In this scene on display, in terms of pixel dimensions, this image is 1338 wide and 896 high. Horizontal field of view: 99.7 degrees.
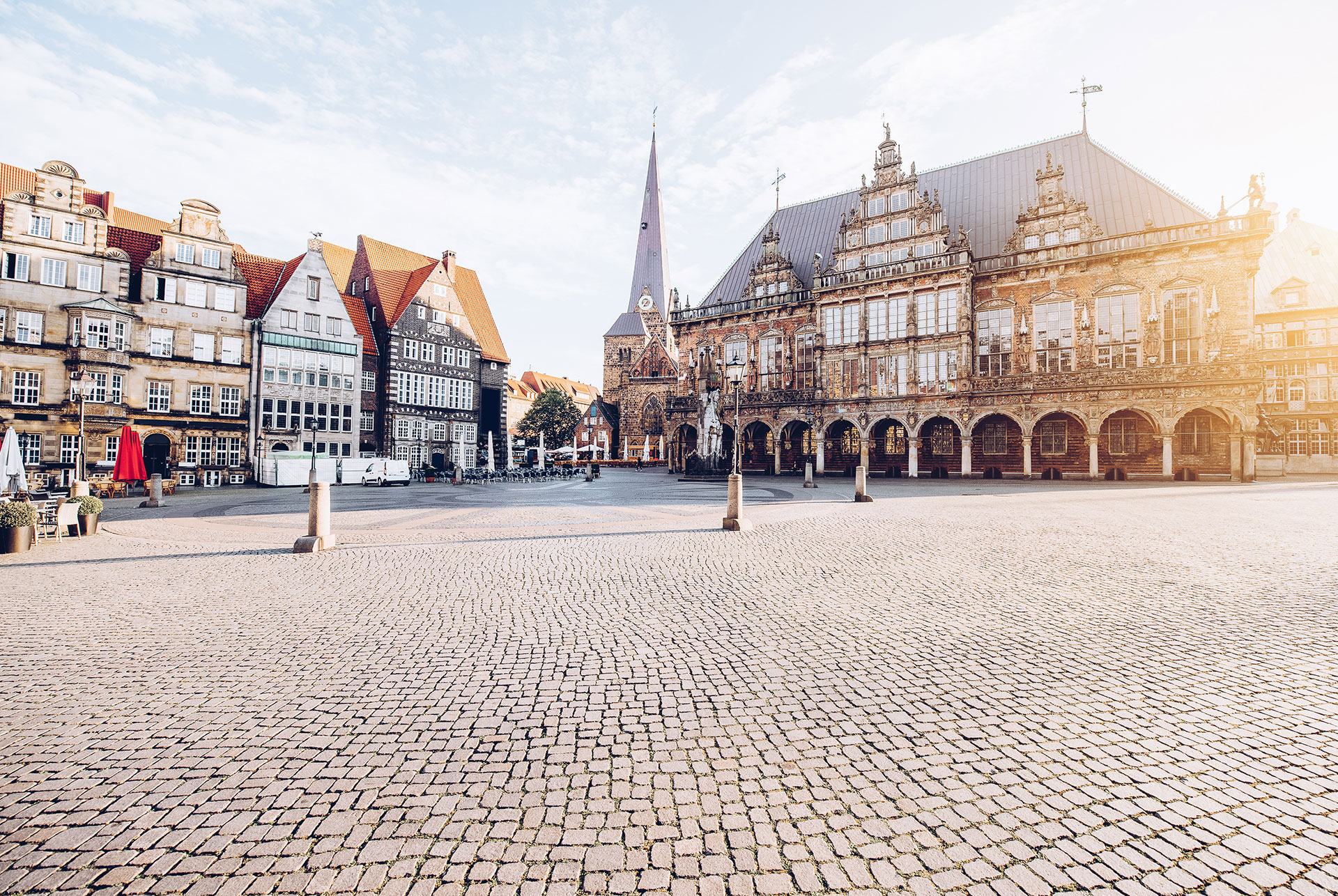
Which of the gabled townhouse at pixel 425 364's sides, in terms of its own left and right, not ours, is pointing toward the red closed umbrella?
right

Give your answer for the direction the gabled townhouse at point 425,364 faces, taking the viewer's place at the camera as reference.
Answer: facing the viewer and to the right of the viewer

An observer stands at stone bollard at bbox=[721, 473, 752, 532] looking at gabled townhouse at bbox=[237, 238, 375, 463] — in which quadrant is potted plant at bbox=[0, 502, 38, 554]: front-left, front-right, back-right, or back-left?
front-left

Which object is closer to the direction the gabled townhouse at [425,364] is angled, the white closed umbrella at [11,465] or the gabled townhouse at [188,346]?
the white closed umbrella

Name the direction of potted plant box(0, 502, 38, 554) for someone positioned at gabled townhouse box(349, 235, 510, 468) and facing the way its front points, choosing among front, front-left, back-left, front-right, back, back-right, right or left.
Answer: front-right

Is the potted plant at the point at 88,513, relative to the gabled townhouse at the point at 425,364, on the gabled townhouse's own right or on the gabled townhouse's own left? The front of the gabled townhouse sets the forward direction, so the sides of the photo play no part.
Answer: on the gabled townhouse's own right

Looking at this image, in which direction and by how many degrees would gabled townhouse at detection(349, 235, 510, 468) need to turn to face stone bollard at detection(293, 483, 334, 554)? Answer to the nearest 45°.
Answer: approximately 45° to its right

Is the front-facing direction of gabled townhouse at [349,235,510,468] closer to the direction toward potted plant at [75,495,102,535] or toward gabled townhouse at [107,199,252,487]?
the potted plant

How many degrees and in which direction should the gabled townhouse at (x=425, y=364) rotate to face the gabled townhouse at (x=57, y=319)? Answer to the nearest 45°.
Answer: approximately 90° to its right

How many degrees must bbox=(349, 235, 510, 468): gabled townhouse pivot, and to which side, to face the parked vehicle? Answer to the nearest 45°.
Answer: approximately 45° to its right

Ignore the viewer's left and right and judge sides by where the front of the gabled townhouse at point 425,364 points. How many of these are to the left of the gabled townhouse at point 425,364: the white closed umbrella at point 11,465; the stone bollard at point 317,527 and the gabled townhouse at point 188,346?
0

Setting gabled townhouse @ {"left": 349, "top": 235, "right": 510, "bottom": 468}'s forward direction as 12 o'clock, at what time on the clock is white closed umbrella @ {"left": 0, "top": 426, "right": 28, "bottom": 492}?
The white closed umbrella is roughly at 2 o'clock from the gabled townhouse.

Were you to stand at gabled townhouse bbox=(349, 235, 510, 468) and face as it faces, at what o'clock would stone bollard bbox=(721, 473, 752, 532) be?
The stone bollard is roughly at 1 o'clock from the gabled townhouse.

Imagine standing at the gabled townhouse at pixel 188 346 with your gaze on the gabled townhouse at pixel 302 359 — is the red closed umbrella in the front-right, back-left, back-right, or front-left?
back-right

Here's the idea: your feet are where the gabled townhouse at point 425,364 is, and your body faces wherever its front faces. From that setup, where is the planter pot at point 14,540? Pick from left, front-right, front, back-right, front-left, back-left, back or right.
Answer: front-right

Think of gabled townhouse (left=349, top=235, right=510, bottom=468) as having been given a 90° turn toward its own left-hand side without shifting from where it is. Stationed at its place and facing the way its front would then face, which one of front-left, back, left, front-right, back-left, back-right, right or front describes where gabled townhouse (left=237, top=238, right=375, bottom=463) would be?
back

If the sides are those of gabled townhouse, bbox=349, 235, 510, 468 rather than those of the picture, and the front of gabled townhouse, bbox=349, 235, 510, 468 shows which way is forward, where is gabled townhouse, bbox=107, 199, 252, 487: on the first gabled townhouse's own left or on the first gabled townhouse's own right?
on the first gabled townhouse's own right

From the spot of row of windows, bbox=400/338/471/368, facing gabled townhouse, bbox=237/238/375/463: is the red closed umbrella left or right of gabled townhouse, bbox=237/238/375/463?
left
